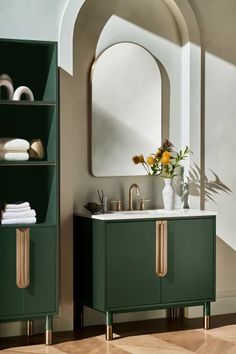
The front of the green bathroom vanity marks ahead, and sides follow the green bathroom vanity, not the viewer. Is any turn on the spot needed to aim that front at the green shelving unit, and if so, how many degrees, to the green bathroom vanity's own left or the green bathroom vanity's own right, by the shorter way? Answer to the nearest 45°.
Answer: approximately 135° to the green bathroom vanity's own right

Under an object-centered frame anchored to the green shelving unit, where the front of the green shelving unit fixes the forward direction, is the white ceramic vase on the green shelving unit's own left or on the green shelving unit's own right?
on the green shelving unit's own left

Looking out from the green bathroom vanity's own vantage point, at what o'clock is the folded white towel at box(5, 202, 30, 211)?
The folded white towel is roughly at 4 o'clock from the green bathroom vanity.

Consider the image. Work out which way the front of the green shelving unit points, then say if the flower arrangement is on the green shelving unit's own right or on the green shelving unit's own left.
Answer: on the green shelving unit's own left

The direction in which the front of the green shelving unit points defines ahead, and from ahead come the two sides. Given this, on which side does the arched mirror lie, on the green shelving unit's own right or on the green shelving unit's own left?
on the green shelving unit's own left

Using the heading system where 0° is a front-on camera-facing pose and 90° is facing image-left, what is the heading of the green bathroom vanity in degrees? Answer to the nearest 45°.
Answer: approximately 315°

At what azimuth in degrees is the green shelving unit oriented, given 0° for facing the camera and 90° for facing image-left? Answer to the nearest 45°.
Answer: approximately 315°

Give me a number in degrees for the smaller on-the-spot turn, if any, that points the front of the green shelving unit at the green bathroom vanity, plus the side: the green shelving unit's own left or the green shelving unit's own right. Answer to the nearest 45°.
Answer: approximately 45° to the green shelving unit's own left

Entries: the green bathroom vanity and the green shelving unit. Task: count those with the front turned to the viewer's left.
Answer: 0
